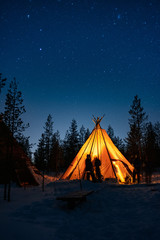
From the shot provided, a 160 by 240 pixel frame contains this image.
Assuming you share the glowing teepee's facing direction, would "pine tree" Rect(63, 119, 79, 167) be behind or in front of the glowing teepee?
behind

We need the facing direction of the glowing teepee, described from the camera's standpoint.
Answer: facing the viewer and to the right of the viewer

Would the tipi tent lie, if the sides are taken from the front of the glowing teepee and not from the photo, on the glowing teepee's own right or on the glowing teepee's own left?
on the glowing teepee's own right
